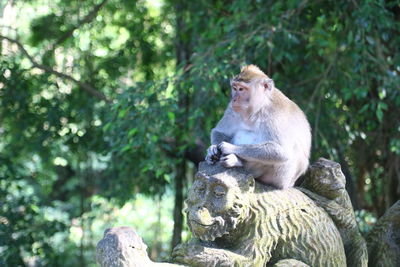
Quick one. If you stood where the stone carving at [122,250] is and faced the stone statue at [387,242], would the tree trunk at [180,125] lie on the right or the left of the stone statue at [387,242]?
left

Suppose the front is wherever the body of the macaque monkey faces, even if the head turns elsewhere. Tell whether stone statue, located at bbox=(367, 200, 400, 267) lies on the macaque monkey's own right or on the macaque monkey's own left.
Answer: on the macaque monkey's own left

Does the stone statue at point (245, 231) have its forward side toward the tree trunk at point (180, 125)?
no

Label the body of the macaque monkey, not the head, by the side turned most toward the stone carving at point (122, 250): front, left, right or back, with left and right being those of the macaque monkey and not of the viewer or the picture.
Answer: front

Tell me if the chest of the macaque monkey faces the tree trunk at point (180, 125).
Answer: no

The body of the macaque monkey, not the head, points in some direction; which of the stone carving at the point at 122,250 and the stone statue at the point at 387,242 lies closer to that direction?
the stone carving

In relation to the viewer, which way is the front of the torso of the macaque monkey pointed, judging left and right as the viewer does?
facing the viewer and to the left of the viewer
